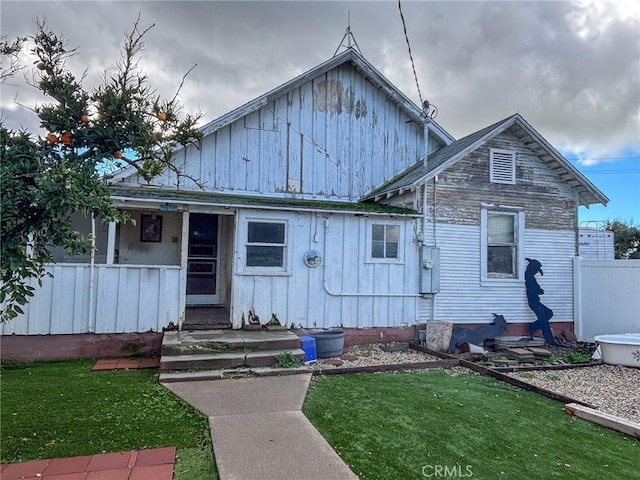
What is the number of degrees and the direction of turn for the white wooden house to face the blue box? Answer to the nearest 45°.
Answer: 0° — it already faces it

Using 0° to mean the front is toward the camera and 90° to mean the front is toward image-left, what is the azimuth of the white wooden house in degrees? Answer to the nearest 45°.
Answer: approximately 0°

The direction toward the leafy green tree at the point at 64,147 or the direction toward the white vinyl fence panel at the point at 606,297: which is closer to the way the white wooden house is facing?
the leafy green tree

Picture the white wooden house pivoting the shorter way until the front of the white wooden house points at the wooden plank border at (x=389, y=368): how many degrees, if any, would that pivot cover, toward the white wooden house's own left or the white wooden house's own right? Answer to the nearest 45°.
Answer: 0° — it already faces it

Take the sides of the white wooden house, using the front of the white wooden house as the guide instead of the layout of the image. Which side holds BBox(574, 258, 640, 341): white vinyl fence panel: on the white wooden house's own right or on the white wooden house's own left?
on the white wooden house's own left

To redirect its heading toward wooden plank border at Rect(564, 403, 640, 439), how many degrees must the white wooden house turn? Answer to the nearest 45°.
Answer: approximately 45° to its left

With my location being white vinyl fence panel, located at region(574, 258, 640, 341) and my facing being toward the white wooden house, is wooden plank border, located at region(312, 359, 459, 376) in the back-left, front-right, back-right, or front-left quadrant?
front-left

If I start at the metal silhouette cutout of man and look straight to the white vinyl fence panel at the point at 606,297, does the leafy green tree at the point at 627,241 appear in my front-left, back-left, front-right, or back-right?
front-left

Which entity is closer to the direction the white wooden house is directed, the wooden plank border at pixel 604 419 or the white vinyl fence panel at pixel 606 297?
the wooden plank border

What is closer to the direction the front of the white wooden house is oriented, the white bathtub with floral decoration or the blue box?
the blue box

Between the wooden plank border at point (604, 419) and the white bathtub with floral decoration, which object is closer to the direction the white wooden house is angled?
the wooden plank border

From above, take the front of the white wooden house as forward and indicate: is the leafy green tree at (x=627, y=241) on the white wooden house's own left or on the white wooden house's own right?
on the white wooden house's own left

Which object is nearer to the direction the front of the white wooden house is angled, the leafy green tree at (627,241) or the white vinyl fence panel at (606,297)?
the white vinyl fence panel
